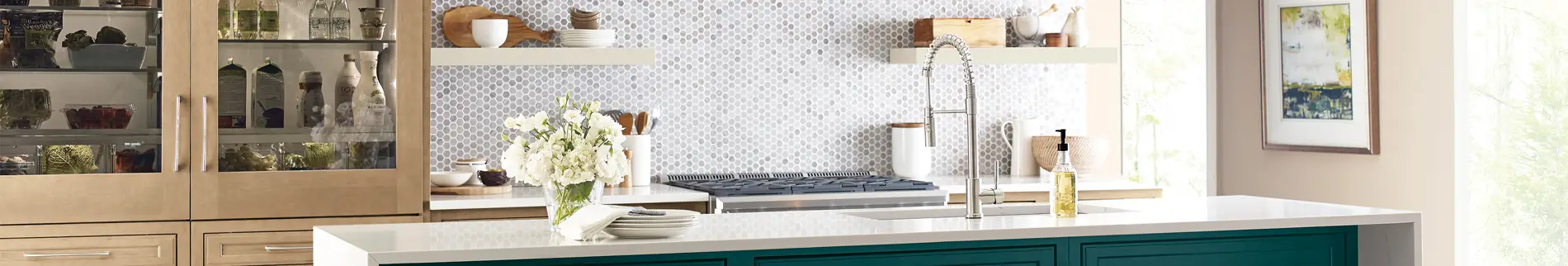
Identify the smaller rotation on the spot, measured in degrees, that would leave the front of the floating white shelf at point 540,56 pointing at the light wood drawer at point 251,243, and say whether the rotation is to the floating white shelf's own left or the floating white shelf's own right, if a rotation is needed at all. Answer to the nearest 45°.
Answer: approximately 90° to the floating white shelf's own right

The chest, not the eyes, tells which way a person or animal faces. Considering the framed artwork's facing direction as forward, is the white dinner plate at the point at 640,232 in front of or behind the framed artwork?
in front

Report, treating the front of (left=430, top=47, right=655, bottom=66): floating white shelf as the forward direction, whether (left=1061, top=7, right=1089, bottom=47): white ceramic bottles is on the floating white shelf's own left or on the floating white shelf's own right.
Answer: on the floating white shelf's own left

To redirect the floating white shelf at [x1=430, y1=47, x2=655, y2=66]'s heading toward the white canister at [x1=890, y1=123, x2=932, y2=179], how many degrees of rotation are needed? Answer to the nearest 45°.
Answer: approximately 90° to its left

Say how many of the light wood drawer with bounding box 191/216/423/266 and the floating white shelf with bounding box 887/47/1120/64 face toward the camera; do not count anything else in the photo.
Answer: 2

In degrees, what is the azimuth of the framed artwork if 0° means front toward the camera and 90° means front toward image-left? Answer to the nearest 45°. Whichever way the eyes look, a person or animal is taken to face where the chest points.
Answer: approximately 45°

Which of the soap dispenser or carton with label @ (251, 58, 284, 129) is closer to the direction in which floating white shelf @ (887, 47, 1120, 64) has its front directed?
the soap dispenser

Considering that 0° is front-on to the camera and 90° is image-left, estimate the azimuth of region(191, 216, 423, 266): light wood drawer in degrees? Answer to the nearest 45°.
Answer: approximately 0°
